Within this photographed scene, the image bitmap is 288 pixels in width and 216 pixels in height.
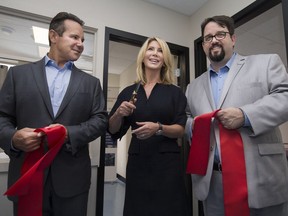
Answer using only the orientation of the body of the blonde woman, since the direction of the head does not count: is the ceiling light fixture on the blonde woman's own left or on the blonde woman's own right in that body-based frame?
on the blonde woman's own right

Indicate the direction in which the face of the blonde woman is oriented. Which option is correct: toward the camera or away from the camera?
toward the camera

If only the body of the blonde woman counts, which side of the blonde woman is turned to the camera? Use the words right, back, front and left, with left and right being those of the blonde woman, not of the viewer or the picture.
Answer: front

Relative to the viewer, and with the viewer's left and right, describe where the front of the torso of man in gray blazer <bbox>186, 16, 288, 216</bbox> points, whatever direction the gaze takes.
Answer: facing the viewer and to the left of the viewer

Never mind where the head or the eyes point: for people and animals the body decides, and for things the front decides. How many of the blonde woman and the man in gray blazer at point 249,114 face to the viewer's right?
0
